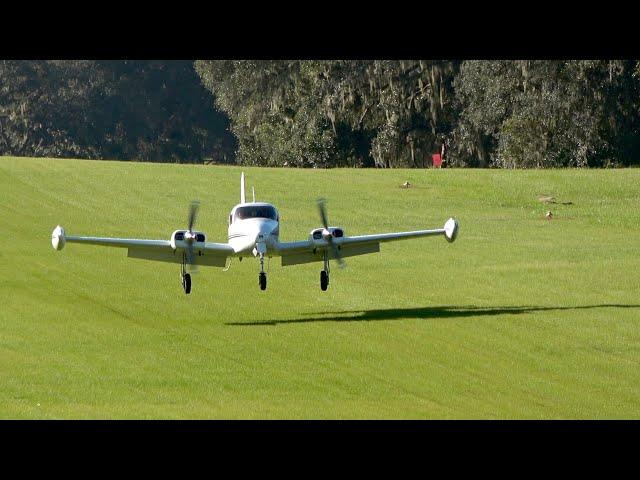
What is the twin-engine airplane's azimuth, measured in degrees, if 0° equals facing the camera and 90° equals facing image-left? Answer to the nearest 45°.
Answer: approximately 0°
